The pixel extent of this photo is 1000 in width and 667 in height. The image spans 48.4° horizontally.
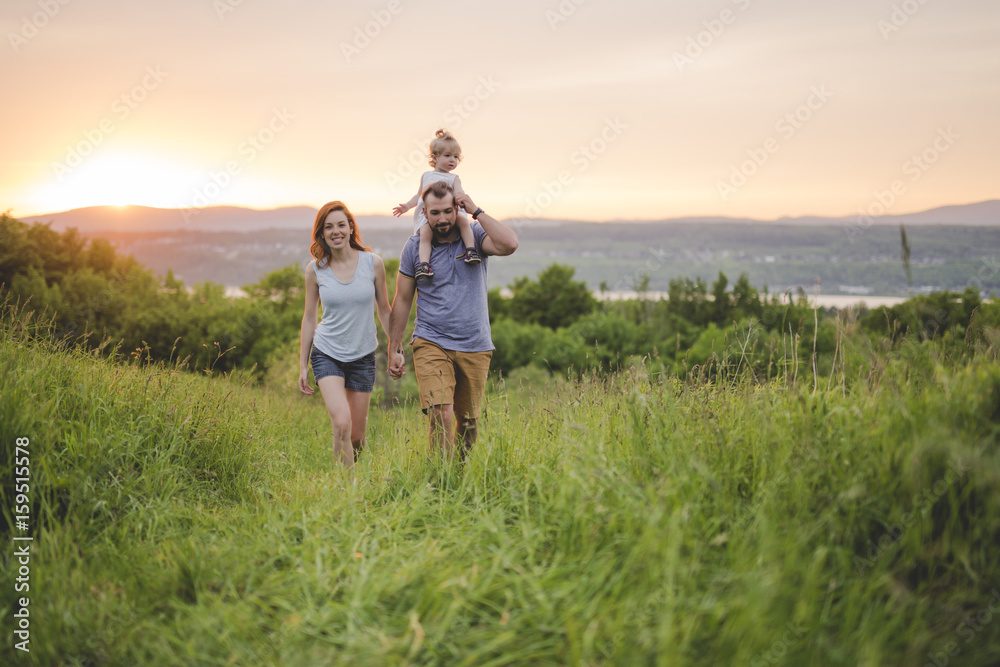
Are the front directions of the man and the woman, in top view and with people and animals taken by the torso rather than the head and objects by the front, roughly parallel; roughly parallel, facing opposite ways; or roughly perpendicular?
roughly parallel

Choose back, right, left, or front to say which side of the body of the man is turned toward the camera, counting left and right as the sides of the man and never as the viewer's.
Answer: front

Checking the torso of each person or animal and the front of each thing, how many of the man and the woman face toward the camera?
2

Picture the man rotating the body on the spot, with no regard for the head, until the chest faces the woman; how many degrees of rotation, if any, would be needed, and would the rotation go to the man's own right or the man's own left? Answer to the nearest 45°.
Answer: approximately 135° to the man's own right

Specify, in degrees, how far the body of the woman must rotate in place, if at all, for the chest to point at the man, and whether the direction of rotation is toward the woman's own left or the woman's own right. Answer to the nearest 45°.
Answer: approximately 45° to the woman's own left
